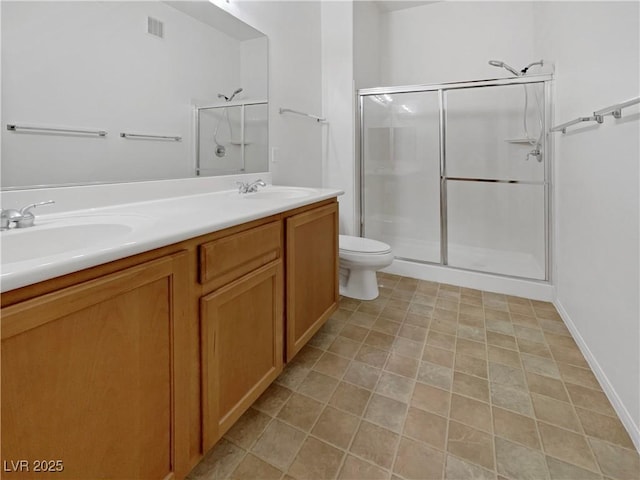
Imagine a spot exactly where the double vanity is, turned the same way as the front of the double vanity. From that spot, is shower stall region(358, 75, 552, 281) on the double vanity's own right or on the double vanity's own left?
on the double vanity's own left
